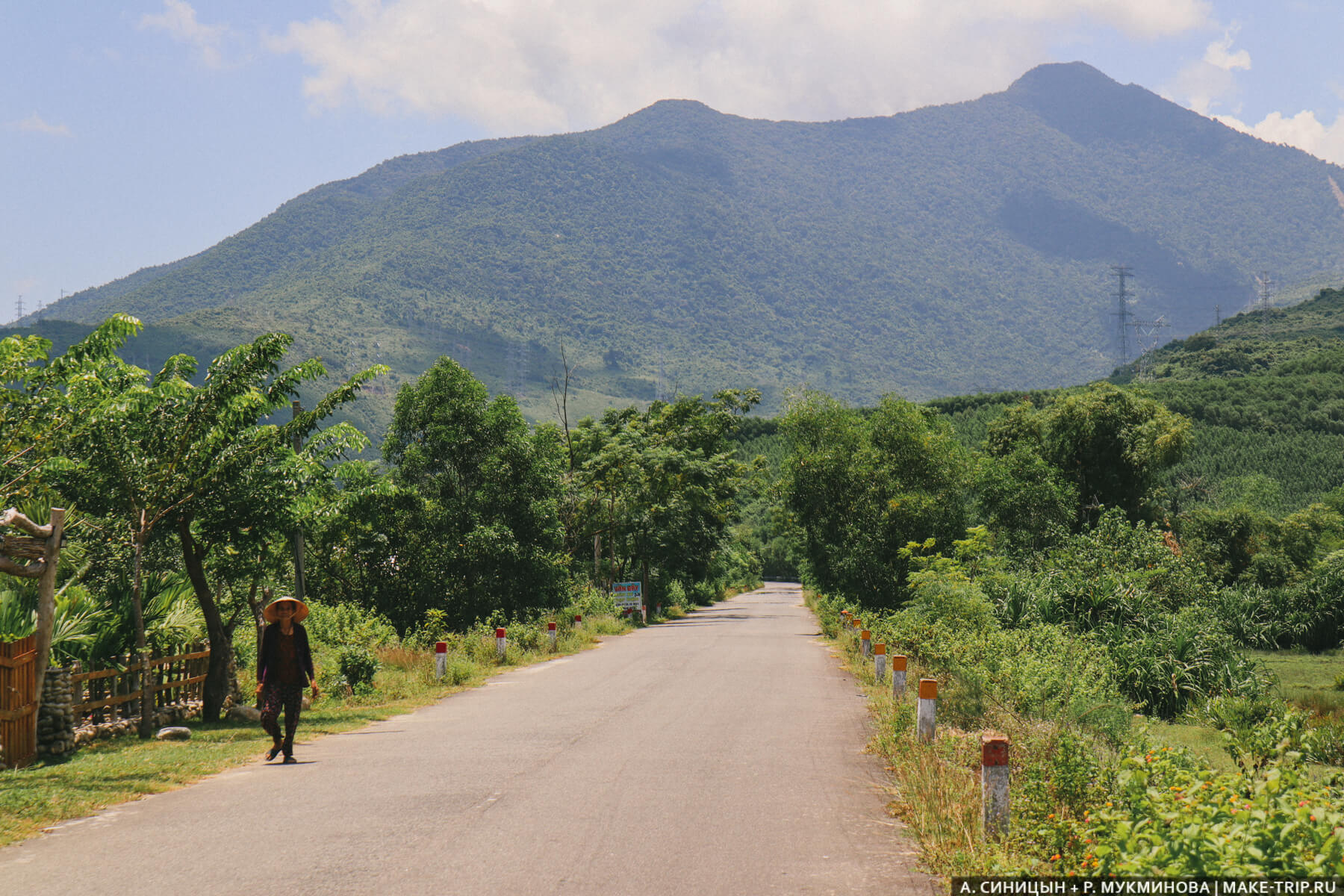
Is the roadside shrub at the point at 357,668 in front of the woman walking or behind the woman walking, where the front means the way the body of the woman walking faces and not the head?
behind

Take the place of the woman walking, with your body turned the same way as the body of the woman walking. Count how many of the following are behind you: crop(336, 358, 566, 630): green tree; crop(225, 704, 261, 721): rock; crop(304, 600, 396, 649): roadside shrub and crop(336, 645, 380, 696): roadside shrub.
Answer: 4

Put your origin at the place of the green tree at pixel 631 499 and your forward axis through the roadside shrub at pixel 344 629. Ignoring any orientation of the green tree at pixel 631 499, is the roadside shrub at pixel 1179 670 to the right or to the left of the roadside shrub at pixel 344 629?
left

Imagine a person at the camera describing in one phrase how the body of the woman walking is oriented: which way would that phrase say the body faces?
toward the camera

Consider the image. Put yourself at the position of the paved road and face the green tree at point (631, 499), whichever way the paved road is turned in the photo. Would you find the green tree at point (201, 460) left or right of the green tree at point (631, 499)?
left

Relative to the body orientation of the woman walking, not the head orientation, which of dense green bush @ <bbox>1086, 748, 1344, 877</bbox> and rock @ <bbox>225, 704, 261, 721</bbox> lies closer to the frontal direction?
the dense green bush

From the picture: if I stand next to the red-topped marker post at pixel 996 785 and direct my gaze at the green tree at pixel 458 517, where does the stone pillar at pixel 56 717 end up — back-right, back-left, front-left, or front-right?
front-left

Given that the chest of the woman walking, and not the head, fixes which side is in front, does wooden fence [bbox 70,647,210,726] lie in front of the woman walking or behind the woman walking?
behind

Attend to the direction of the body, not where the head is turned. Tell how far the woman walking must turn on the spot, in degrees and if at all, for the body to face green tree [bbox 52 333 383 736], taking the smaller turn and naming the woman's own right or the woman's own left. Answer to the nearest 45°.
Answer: approximately 180°

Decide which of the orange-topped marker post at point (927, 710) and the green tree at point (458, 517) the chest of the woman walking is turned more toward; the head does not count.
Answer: the orange-topped marker post

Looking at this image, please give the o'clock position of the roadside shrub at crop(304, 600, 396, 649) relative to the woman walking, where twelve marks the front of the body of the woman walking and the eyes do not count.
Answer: The roadside shrub is roughly at 6 o'clock from the woman walking.

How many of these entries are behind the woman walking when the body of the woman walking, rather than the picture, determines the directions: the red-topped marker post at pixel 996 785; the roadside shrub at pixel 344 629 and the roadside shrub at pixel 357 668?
2

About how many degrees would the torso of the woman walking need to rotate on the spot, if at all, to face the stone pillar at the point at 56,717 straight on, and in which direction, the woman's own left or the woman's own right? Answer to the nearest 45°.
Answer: approximately 90° to the woman's own right

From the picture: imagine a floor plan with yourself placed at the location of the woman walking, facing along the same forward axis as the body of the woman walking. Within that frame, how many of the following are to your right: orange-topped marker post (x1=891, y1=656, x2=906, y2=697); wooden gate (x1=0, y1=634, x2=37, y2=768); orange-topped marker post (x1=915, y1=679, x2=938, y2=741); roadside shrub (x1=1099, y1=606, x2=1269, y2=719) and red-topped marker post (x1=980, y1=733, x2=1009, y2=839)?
1
